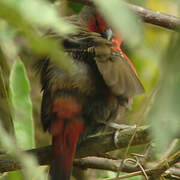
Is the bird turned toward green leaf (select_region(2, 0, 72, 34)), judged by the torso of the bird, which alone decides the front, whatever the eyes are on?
no

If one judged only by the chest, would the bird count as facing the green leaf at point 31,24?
no

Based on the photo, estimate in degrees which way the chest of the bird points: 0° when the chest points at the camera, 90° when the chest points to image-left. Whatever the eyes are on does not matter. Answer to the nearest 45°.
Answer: approximately 225°

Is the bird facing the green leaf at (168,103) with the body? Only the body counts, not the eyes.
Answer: no
